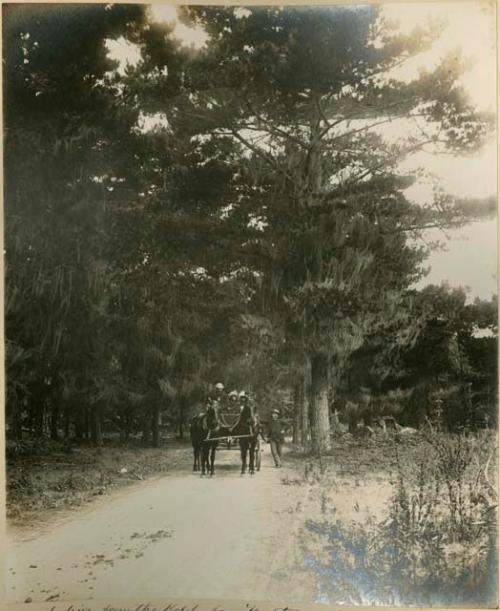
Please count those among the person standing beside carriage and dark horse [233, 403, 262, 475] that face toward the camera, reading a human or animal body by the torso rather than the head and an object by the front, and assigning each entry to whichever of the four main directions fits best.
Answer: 2

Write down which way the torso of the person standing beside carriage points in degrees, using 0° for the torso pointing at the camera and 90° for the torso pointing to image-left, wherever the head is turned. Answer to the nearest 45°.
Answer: approximately 0°

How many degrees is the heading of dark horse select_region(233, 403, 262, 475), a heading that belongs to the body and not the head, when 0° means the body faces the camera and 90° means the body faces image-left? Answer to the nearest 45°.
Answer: approximately 0°
